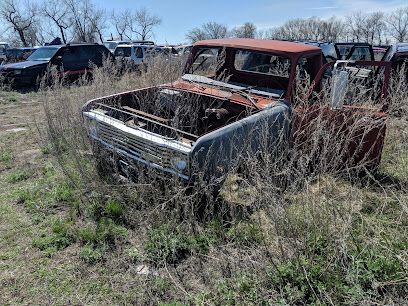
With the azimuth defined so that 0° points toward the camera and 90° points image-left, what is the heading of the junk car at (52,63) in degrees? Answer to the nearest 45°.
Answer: approximately 45°

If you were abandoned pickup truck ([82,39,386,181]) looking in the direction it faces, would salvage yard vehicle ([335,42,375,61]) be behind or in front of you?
behind

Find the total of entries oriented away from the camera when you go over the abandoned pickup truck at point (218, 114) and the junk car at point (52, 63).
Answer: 0

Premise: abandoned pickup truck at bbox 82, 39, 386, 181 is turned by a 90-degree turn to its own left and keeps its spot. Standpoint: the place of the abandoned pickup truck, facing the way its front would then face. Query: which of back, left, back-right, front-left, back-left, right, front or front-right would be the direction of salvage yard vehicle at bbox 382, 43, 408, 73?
left

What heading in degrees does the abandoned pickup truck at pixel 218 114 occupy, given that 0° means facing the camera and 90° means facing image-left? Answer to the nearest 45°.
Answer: approximately 45°

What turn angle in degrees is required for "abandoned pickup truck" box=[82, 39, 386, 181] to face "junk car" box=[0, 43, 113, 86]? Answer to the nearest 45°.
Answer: approximately 90° to its right
